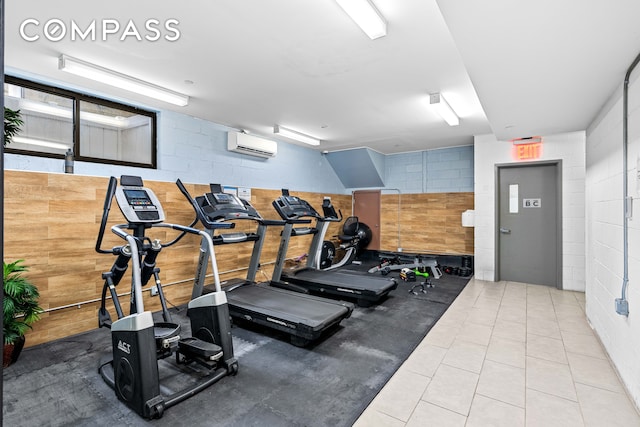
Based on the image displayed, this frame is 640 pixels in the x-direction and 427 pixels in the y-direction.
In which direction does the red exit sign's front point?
toward the camera

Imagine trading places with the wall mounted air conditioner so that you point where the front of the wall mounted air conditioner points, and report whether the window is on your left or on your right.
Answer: on your right

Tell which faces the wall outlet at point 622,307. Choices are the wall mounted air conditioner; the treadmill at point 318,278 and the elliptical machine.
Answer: the wall mounted air conditioner

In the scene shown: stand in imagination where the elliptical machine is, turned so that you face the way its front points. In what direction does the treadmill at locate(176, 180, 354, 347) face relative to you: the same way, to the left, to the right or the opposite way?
the same way

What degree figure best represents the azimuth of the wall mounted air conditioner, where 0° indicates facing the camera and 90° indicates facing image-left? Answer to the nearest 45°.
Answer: approximately 315°

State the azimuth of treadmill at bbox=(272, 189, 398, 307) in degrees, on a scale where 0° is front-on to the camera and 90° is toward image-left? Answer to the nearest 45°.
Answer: approximately 135°

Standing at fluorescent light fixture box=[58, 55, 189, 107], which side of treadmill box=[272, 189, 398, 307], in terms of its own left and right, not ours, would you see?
left

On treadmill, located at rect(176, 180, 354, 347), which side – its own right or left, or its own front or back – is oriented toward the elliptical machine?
left

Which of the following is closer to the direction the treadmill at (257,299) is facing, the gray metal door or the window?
the window

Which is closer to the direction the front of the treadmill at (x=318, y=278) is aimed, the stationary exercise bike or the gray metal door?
the stationary exercise bike

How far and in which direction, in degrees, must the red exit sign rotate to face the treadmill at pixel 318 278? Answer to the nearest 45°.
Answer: approximately 45° to its right

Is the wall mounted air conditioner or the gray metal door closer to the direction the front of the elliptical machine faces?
the wall mounted air conditioner

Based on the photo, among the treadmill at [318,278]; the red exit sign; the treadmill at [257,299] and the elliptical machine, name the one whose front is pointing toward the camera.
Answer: the red exit sign

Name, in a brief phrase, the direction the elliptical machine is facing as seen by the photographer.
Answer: facing away from the viewer and to the left of the viewer

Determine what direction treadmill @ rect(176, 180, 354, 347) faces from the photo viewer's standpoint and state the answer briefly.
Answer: facing away from the viewer and to the left of the viewer

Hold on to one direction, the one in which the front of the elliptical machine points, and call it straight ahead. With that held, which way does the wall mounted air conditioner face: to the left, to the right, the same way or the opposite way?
the opposite way
